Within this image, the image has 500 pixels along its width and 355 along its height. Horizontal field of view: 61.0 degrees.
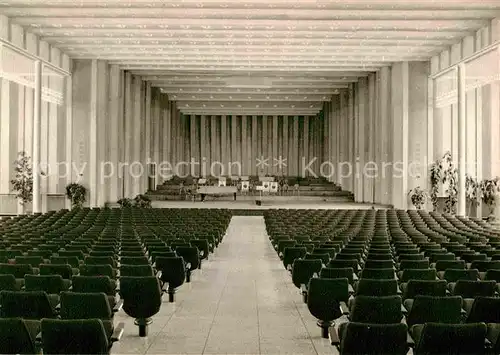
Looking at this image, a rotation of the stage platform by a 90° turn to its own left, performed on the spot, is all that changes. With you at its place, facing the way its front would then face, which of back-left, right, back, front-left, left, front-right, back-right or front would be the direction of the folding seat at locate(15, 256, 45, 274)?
right

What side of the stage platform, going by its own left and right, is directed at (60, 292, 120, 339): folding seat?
front

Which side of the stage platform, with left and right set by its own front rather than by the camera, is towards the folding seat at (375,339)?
front

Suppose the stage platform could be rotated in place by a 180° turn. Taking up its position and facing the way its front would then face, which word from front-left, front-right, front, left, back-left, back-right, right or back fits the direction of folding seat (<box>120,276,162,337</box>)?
back

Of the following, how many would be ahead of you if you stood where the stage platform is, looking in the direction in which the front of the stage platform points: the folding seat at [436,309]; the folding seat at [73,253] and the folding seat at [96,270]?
3

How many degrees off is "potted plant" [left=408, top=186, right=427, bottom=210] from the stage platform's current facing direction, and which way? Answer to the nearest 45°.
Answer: approximately 45° to its left

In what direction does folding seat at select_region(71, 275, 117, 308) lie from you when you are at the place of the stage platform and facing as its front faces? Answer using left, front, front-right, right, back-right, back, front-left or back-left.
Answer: front

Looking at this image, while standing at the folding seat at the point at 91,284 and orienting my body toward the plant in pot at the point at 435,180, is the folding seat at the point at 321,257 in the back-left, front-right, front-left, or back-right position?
front-right

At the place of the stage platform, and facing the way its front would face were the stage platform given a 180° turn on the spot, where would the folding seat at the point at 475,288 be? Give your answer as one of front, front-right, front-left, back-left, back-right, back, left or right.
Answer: back

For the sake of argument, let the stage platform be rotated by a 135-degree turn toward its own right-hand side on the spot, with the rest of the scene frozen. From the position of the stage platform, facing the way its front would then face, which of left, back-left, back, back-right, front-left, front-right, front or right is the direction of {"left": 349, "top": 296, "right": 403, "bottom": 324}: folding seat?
back-left

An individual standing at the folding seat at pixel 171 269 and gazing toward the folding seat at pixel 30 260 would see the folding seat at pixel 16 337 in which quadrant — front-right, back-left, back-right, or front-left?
front-left

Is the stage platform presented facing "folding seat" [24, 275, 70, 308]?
yes

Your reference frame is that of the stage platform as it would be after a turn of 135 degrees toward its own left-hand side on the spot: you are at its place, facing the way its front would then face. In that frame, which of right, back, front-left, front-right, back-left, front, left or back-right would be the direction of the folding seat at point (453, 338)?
back-right

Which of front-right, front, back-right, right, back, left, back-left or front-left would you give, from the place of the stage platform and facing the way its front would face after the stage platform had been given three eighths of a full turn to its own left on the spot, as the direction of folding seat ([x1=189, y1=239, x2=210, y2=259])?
back-right

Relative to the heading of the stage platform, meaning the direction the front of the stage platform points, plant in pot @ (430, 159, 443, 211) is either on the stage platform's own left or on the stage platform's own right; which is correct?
on the stage platform's own left

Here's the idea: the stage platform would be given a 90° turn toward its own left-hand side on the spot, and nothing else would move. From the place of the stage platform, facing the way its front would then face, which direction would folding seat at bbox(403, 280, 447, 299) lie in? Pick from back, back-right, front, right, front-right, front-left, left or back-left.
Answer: right

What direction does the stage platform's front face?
toward the camera

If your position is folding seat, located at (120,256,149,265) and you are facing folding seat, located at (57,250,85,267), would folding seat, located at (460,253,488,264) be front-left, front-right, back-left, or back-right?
back-right

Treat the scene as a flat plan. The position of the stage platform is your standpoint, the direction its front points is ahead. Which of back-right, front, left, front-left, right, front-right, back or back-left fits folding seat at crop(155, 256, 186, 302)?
front

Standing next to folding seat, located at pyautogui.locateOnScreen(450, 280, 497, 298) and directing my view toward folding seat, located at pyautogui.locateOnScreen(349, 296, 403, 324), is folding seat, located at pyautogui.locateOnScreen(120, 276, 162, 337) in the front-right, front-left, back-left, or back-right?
front-right
